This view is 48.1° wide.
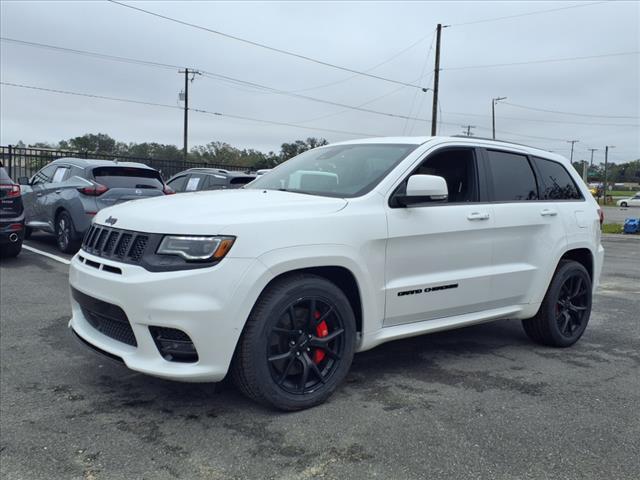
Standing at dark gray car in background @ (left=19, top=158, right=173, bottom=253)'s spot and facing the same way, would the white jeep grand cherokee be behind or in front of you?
behind

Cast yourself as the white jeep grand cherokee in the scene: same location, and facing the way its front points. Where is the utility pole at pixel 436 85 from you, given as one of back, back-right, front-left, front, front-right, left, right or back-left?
back-right

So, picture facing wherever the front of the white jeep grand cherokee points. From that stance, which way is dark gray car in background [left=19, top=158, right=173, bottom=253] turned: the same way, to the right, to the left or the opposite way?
to the right

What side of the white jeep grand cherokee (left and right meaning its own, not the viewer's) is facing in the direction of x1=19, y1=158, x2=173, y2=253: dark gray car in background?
right

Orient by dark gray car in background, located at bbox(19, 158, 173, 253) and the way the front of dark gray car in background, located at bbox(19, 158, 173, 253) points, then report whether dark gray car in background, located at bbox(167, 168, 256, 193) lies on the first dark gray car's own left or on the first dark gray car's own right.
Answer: on the first dark gray car's own right

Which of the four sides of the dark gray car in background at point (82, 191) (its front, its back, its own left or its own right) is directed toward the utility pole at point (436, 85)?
right

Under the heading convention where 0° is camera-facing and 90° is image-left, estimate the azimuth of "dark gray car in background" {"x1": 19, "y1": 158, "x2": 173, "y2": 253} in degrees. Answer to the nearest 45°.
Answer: approximately 135°
